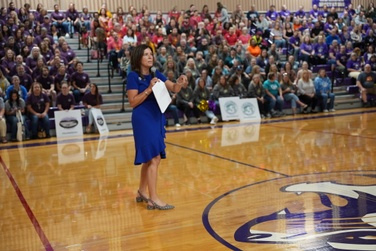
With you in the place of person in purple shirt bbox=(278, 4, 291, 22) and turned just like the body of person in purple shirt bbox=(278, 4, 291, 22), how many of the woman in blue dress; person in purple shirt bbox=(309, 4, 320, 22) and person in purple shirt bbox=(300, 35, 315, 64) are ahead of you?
2

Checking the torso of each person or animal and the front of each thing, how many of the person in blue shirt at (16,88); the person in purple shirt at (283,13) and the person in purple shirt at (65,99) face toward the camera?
3

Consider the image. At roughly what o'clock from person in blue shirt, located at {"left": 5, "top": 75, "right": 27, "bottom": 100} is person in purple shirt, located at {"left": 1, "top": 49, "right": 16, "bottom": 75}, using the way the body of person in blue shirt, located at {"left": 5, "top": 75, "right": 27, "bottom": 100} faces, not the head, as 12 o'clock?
person in purple shirt, located at {"left": 1, "top": 49, "right": 16, "bottom": 75} is roughly at 6 o'clock from person in blue shirt, located at {"left": 5, "top": 75, "right": 27, "bottom": 100}.

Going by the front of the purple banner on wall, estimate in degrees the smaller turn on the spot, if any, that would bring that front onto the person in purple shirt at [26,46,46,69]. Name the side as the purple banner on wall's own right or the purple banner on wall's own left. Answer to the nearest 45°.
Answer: approximately 45° to the purple banner on wall's own right

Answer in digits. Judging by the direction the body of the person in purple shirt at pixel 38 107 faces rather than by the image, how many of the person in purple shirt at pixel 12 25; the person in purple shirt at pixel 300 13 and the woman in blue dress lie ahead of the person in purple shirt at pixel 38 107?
1

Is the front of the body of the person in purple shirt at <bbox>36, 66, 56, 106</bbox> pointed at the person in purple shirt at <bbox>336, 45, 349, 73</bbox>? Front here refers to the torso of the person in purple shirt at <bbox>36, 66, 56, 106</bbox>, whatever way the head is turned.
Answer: no

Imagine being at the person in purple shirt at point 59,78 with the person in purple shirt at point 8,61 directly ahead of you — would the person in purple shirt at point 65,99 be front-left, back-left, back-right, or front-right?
back-left

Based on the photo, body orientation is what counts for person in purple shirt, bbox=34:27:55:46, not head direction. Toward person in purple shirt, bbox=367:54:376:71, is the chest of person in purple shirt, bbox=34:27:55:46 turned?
no

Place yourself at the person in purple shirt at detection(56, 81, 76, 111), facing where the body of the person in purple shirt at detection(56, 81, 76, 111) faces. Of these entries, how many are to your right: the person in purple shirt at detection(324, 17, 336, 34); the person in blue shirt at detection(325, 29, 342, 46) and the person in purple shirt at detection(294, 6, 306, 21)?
0

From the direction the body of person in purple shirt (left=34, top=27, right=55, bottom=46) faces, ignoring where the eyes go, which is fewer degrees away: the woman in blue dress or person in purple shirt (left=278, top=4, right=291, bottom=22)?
the woman in blue dress

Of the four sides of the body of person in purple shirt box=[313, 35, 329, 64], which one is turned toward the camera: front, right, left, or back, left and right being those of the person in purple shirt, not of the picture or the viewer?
front

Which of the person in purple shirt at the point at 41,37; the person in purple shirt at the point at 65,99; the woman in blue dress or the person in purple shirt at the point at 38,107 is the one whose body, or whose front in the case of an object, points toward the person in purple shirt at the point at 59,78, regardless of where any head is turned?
the person in purple shirt at the point at 41,37

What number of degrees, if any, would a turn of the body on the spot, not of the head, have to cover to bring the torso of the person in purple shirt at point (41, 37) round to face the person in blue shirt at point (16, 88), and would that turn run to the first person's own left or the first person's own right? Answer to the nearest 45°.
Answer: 0° — they already face them

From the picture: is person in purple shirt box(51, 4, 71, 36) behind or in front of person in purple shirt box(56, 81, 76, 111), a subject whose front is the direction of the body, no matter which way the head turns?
behind

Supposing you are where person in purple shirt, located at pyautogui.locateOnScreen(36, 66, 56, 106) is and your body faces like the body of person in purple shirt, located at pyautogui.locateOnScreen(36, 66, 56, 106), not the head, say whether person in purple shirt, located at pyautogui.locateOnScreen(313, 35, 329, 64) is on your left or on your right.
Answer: on your left
